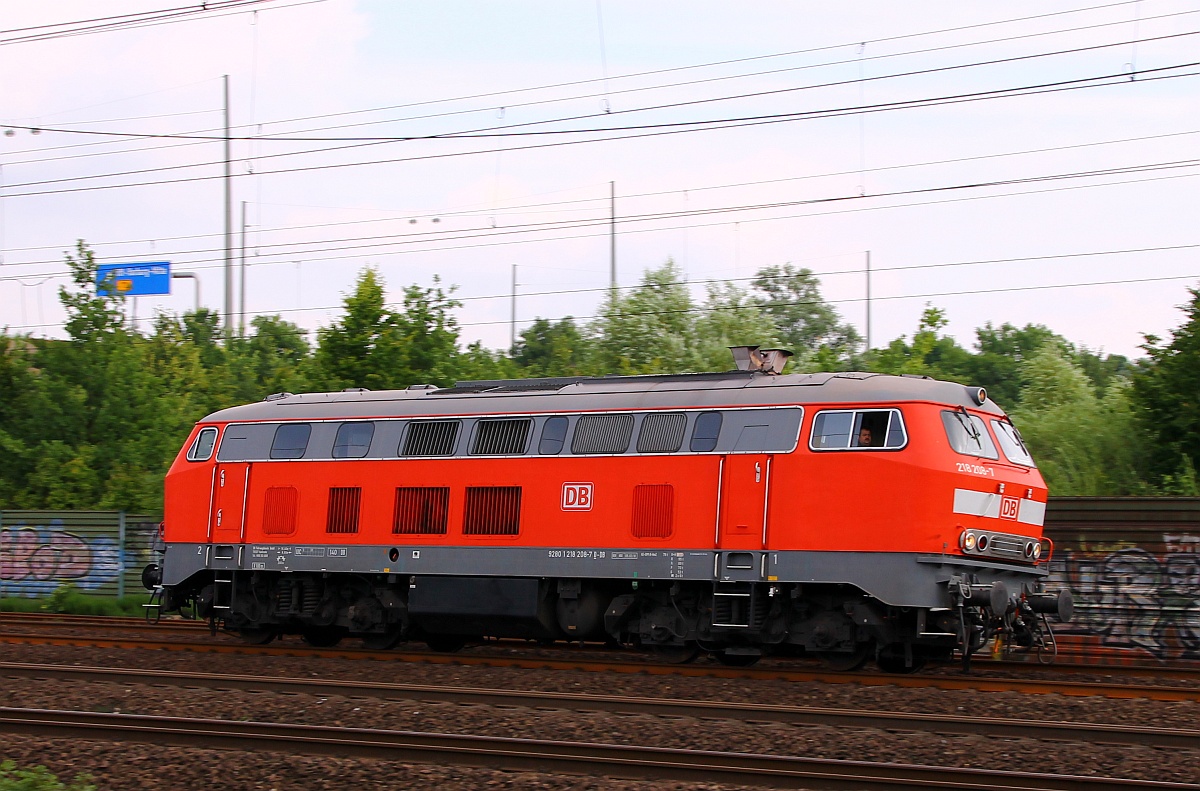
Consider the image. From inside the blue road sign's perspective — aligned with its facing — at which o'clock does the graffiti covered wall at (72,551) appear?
The graffiti covered wall is roughly at 12 o'clock from the blue road sign.

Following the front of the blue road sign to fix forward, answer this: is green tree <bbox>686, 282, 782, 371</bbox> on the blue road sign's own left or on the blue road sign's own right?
on the blue road sign's own left

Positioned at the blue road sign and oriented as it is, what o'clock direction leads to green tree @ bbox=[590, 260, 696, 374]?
The green tree is roughly at 10 o'clock from the blue road sign.

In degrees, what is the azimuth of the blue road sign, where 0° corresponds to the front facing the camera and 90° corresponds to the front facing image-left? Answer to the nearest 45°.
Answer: approximately 0°

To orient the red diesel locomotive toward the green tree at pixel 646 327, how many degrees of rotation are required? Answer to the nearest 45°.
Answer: approximately 135° to its left

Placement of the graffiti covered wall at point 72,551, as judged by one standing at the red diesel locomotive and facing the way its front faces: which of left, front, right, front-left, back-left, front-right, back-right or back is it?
back

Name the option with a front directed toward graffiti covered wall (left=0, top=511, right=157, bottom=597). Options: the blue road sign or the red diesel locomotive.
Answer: the blue road sign

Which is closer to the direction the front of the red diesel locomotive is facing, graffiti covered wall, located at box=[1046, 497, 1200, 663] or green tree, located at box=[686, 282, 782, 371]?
the graffiti covered wall

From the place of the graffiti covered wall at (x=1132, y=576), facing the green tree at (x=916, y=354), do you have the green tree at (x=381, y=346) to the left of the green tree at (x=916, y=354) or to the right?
left

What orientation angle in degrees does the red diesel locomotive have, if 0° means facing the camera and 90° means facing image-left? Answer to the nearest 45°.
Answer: approximately 315°
